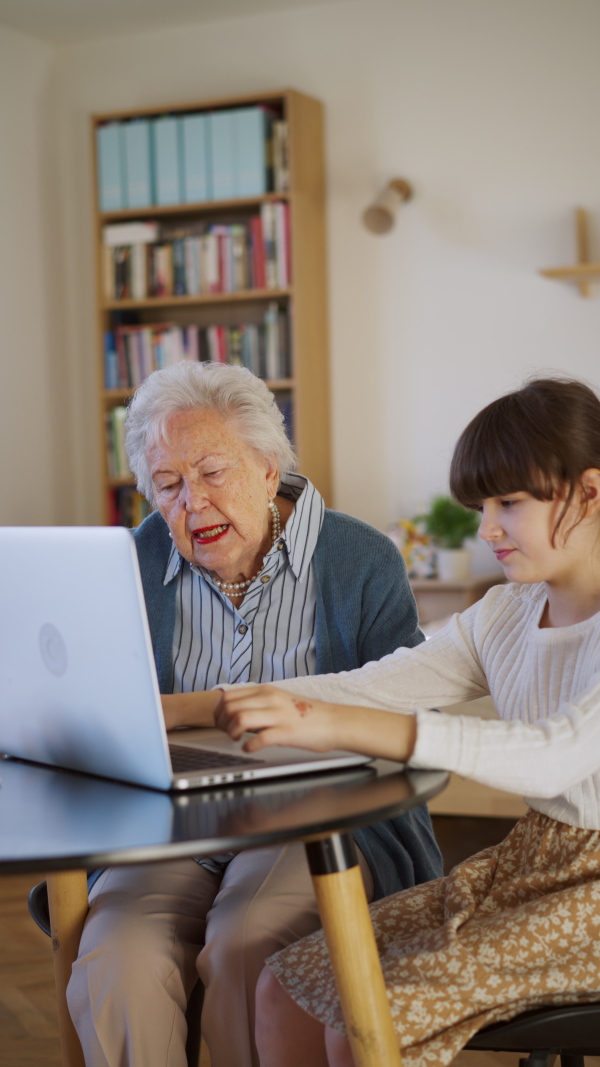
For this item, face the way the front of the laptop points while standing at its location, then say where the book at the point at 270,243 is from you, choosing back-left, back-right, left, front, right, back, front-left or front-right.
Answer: front-left

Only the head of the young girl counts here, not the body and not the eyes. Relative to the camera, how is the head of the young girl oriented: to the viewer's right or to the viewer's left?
to the viewer's left

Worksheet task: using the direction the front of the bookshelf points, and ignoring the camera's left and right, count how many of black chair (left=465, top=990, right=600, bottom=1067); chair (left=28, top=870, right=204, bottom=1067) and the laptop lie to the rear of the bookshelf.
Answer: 0

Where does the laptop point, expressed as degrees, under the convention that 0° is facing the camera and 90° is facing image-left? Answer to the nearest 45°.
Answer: approximately 225°

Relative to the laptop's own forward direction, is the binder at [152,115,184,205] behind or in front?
in front

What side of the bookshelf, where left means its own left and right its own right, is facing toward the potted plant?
left

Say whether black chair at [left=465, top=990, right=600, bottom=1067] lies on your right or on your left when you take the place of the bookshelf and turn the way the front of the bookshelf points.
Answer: on your left

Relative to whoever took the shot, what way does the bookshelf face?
facing the viewer and to the left of the viewer

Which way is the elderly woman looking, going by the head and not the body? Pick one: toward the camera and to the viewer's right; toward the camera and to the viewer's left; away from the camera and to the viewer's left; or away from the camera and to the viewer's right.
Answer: toward the camera and to the viewer's left

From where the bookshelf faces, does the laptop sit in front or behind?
in front

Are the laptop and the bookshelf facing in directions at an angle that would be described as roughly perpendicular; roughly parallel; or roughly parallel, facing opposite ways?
roughly parallel, facing opposite ways

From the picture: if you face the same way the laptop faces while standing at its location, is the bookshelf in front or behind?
in front

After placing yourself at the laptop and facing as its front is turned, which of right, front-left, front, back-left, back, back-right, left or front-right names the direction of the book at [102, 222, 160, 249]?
front-left
